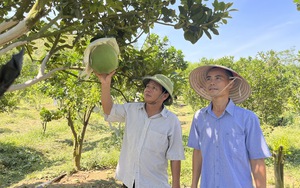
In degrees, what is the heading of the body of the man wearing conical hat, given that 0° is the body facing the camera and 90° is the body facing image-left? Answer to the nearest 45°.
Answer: approximately 45°

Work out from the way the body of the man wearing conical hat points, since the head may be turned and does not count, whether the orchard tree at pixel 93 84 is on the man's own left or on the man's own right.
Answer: on the man's own right
